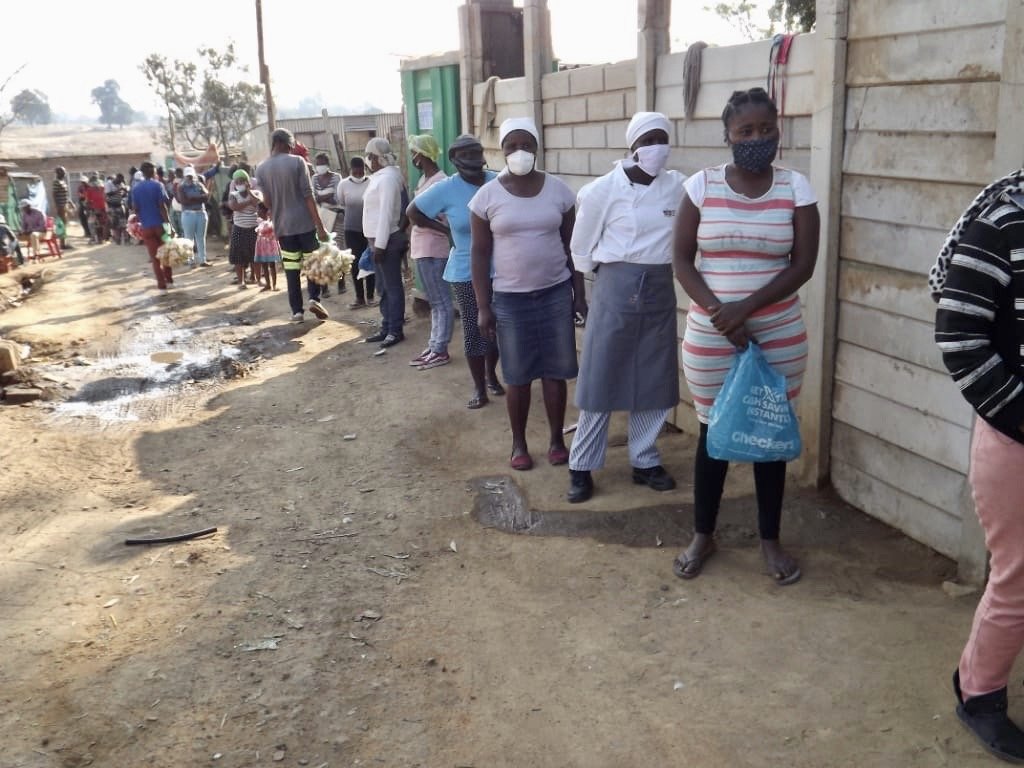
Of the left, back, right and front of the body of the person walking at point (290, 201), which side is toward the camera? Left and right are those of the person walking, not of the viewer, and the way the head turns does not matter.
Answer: back

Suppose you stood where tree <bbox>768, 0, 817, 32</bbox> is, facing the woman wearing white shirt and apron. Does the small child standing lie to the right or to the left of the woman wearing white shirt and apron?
right

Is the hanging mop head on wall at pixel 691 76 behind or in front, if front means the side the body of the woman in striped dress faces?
behind

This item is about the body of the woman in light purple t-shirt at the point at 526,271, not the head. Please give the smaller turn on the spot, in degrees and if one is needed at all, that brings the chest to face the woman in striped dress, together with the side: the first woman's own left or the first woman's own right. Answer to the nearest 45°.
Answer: approximately 45° to the first woman's own left

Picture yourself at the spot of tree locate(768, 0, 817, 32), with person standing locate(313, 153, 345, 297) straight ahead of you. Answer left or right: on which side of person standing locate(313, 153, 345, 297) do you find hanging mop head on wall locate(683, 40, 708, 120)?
left

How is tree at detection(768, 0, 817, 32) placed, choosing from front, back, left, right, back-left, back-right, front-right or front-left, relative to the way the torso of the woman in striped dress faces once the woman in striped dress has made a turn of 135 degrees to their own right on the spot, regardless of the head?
front-right

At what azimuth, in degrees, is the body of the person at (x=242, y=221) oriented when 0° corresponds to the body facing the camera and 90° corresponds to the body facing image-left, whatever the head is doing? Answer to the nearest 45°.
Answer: approximately 0°

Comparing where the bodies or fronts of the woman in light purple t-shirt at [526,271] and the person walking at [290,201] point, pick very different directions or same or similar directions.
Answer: very different directions
